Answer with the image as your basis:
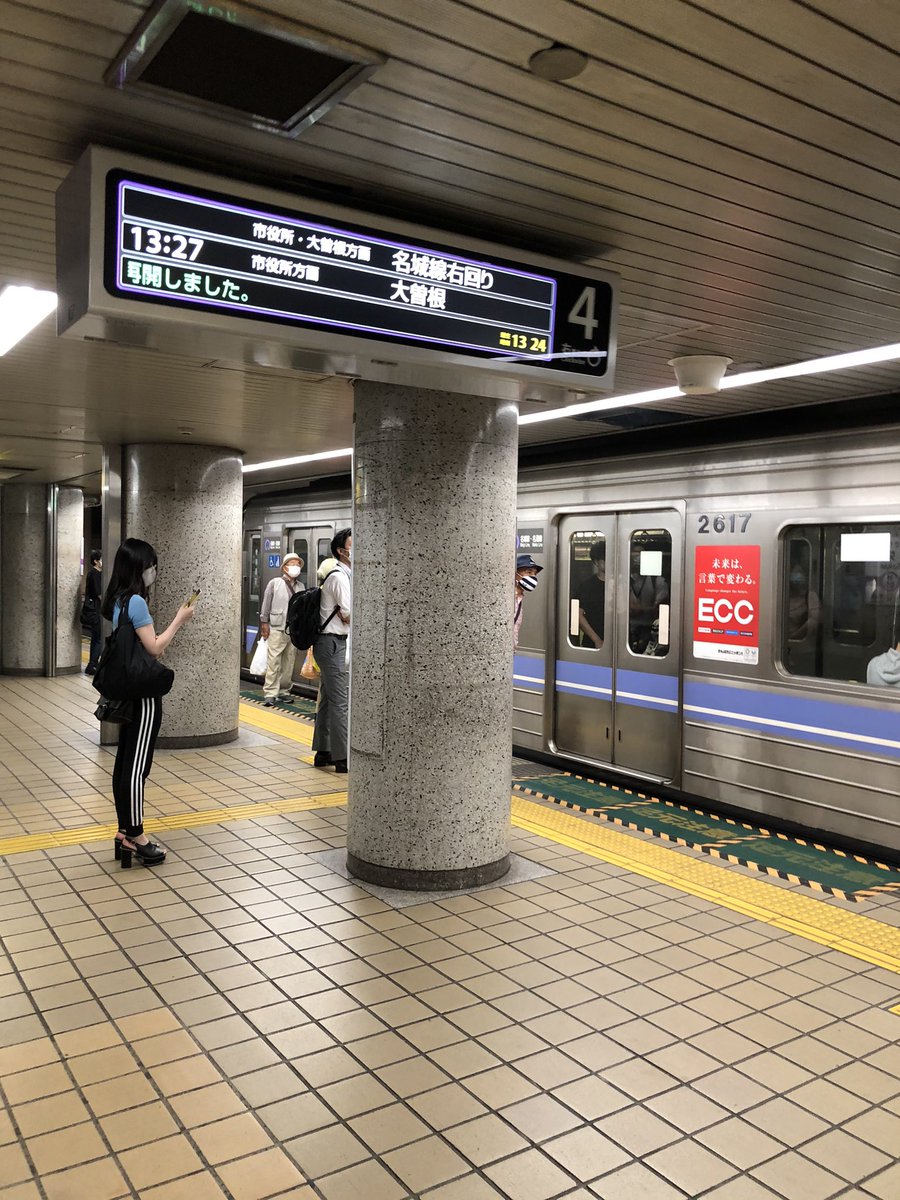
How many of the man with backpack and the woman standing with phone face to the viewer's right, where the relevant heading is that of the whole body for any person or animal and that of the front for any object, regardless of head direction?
2

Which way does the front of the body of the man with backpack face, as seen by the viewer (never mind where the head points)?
to the viewer's right

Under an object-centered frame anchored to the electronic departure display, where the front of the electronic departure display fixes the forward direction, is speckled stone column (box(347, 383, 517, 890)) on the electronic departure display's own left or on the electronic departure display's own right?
on the electronic departure display's own left

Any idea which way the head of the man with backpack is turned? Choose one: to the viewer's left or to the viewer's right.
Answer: to the viewer's right

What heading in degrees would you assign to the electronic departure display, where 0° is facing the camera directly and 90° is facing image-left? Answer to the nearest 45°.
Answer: approximately 315°

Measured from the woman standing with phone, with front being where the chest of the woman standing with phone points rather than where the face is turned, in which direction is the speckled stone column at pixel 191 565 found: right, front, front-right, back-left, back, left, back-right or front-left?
left

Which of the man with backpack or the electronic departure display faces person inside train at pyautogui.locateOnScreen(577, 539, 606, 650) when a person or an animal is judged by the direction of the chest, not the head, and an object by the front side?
the man with backpack

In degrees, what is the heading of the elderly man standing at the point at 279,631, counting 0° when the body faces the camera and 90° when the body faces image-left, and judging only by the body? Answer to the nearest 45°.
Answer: approximately 315°

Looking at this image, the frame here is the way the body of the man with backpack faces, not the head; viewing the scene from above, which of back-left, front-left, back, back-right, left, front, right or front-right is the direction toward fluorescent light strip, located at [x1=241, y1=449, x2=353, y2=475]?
left

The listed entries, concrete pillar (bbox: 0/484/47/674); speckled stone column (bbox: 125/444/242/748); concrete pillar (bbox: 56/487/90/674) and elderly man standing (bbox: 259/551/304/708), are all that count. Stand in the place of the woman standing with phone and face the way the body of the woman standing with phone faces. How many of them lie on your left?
4

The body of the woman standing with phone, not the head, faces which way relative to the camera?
to the viewer's right
